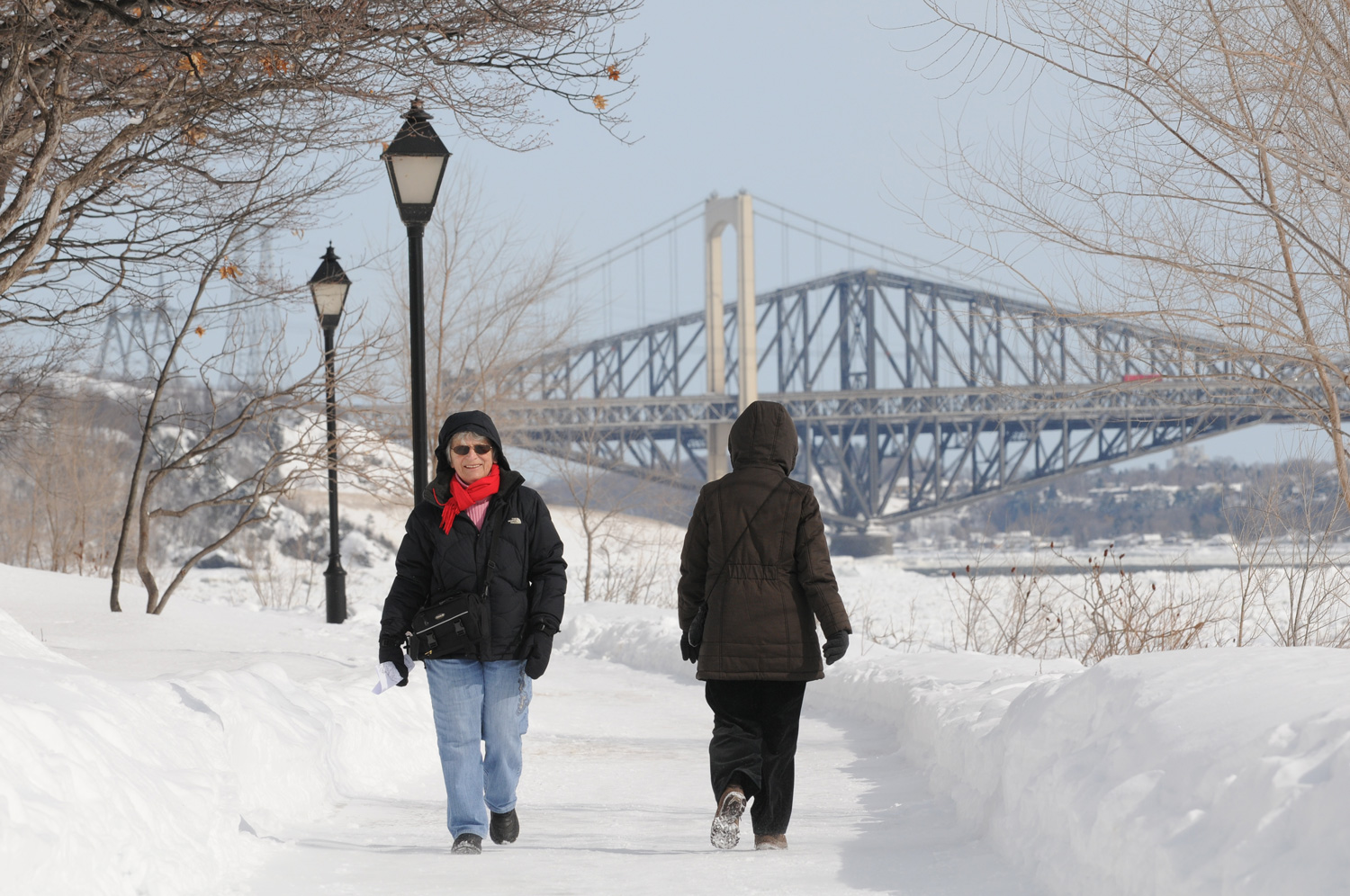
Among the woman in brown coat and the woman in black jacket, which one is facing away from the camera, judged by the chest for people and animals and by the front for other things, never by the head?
the woman in brown coat

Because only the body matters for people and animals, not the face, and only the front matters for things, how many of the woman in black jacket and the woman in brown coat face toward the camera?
1

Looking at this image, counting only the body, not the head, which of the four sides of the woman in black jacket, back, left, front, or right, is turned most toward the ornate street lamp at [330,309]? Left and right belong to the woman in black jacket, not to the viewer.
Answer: back

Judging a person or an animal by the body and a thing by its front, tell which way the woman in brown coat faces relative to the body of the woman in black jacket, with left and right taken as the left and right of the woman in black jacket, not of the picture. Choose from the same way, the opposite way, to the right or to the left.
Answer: the opposite way

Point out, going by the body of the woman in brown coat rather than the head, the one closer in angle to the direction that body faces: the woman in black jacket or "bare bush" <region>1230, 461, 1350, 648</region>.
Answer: the bare bush

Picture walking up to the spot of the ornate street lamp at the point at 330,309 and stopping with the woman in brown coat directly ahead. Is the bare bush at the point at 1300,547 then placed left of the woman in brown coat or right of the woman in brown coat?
left

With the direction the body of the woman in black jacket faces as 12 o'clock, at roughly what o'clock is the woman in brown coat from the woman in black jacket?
The woman in brown coat is roughly at 9 o'clock from the woman in black jacket.

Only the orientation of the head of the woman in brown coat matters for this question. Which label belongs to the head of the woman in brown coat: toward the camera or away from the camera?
away from the camera

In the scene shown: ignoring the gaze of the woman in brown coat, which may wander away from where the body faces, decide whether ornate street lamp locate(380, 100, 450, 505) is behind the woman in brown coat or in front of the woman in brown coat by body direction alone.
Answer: in front

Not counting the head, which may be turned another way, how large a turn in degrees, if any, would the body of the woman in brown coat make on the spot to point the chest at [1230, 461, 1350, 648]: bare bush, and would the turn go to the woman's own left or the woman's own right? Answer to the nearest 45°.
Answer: approximately 45° to the woman's own right

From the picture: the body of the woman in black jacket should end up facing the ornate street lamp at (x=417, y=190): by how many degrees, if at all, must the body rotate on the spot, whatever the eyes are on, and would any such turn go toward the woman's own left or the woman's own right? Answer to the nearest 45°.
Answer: approximately 180°

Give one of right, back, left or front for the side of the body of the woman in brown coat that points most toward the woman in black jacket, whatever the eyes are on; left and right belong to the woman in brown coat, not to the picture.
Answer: left

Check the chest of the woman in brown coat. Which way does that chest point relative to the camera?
away from the camera
